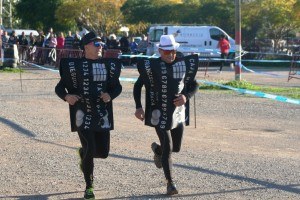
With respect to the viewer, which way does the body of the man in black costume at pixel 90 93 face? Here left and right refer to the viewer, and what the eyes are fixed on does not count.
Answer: facing the viewer

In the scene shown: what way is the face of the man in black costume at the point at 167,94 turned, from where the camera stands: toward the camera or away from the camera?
toward the camera

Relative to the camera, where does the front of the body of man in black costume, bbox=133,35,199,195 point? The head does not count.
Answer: toward the camera

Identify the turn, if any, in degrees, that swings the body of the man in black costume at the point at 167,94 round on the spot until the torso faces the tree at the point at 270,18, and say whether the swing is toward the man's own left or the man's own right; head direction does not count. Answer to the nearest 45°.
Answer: approximately 180°

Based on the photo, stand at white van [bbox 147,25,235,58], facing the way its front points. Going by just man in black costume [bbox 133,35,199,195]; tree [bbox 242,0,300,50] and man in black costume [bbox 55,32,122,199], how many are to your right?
2

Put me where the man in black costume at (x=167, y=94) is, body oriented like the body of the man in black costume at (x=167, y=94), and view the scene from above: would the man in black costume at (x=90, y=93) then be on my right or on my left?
on my right

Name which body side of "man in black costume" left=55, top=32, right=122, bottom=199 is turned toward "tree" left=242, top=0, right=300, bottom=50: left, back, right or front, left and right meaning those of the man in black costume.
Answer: back

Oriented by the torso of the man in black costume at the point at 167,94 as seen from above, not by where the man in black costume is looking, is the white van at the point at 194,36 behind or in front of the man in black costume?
behind

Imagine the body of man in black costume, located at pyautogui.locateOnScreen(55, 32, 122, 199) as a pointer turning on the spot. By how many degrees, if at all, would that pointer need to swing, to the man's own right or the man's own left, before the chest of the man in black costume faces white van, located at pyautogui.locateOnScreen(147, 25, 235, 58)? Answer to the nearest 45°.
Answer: approximately 180°

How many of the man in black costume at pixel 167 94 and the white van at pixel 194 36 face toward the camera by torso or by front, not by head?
1

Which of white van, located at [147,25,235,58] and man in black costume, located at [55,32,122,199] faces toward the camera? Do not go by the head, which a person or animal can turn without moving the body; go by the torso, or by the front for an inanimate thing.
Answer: the man in black costume

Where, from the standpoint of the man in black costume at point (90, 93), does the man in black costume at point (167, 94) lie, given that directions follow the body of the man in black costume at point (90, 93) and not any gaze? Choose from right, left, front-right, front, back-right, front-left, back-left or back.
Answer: left

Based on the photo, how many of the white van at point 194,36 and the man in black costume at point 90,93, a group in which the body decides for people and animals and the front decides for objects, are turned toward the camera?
1

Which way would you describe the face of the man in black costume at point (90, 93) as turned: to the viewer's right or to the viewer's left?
to the viewer's right
